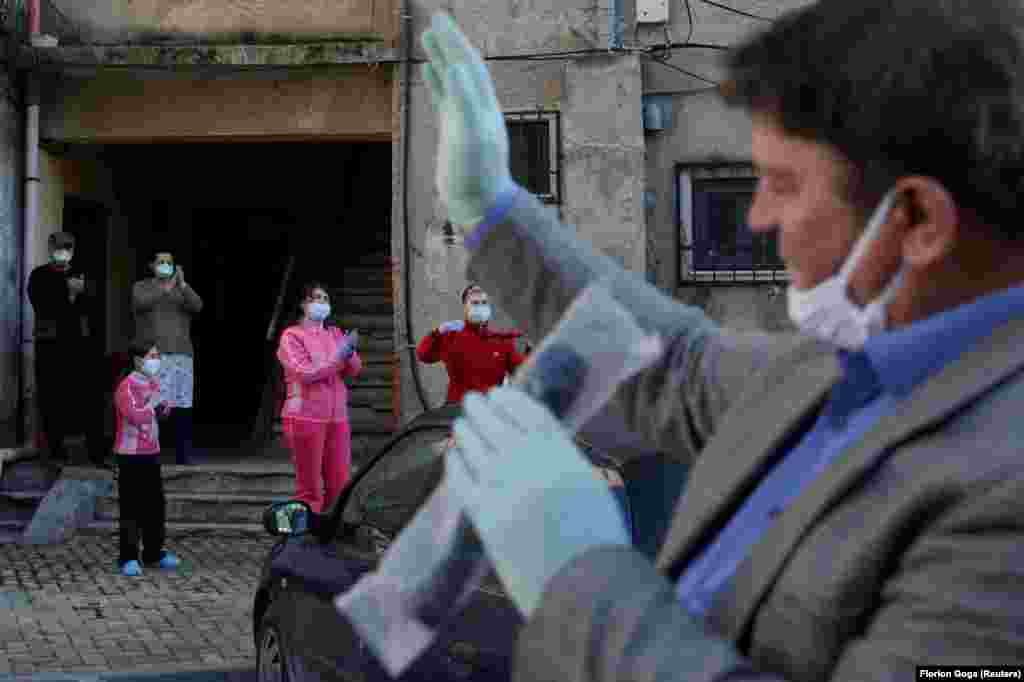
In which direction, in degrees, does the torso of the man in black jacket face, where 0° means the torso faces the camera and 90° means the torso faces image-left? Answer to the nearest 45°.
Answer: approximately 0°

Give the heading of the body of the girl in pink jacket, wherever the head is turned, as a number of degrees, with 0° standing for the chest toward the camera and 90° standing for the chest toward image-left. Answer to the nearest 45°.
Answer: approximately 315°

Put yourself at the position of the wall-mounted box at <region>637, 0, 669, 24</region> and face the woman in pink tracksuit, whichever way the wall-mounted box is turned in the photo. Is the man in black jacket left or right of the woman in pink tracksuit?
right

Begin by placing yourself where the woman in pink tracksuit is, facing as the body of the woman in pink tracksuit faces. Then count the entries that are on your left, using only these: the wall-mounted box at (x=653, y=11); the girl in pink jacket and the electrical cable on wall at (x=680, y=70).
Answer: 2

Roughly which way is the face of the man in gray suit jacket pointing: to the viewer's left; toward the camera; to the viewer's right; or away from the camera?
to the viewer's left

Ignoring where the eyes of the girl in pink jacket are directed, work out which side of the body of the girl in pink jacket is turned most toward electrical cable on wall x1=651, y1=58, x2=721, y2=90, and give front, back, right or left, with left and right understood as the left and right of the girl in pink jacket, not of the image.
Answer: left

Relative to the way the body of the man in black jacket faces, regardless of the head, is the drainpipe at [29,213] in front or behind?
behind

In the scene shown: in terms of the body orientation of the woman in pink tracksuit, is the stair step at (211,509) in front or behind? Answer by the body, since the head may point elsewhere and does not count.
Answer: behind
